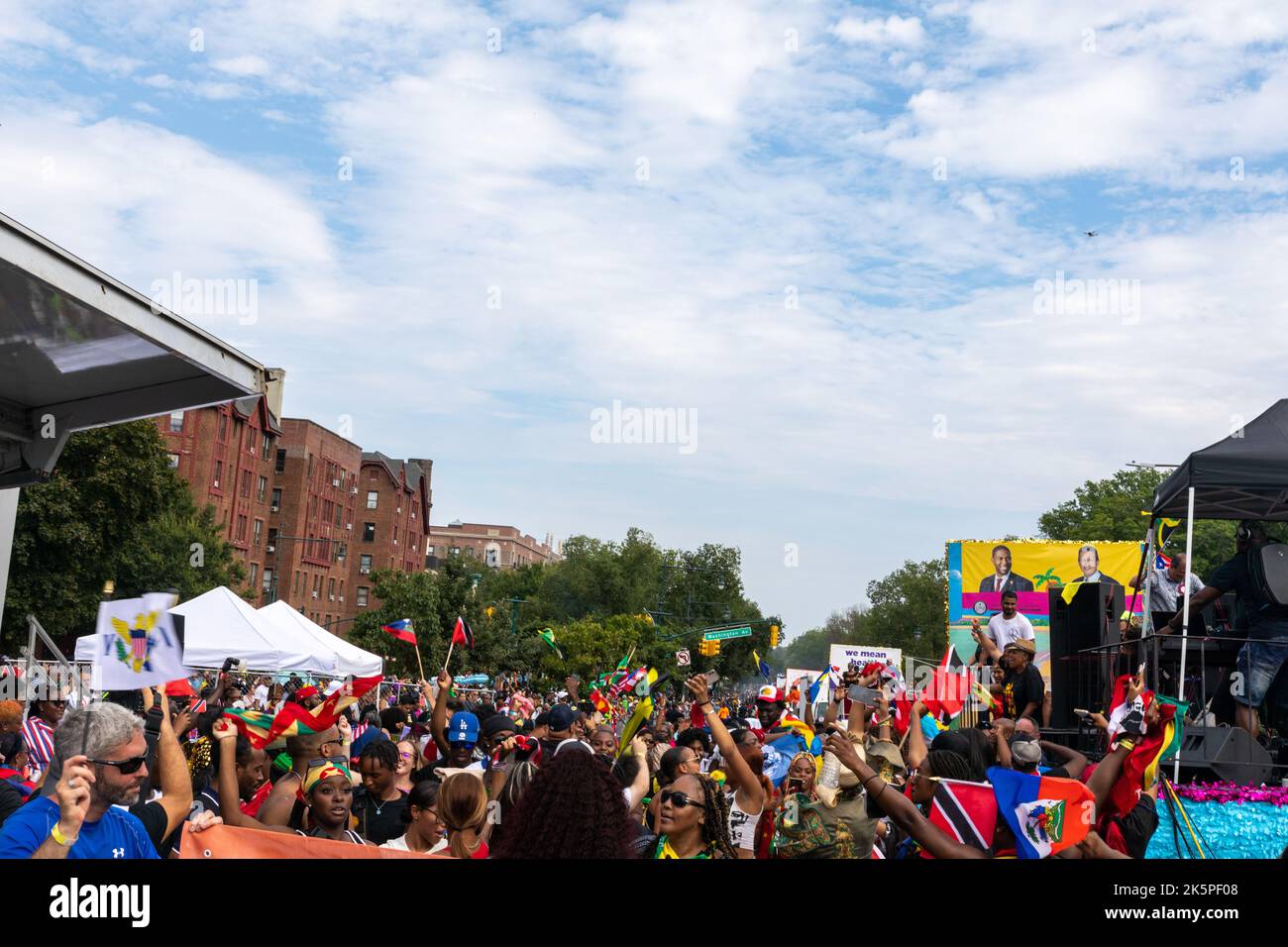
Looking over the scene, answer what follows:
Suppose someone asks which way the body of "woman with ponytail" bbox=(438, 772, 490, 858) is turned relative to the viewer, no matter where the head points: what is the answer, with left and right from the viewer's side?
facing away from the viewer

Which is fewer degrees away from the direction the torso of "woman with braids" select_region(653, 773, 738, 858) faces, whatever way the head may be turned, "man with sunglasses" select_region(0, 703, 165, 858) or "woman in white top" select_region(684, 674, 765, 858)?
the man with sunglasses

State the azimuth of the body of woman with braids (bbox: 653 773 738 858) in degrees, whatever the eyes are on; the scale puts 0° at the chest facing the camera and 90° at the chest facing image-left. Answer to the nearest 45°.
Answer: approximately 45°

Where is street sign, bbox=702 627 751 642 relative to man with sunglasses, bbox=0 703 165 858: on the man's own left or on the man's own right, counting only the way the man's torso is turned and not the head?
on the man's own left

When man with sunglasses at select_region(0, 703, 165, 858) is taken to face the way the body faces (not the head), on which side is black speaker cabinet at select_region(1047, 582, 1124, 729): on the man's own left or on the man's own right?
on the man's own left

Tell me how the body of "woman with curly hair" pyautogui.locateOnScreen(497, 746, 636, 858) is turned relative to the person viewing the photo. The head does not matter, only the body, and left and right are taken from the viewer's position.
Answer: facing away from the viewer

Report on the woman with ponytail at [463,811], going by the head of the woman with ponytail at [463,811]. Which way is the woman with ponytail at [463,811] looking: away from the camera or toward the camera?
away from the camera

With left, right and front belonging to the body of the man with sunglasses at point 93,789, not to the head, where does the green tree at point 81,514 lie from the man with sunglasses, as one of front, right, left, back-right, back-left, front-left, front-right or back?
back-left

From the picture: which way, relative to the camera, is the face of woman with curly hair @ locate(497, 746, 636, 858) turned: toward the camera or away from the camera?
away from the camera

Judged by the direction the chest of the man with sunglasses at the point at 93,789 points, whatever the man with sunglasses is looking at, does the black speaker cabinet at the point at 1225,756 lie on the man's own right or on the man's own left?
on the man's own left

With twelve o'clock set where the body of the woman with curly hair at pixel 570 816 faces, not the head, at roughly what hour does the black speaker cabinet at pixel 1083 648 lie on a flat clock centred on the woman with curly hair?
The black speaker cabinet is roughly at 1 o'clock from the woman with curly hair.

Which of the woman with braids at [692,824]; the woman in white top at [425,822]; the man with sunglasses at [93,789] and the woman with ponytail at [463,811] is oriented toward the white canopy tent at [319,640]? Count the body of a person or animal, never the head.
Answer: the woman with ponytail at [463,811]
